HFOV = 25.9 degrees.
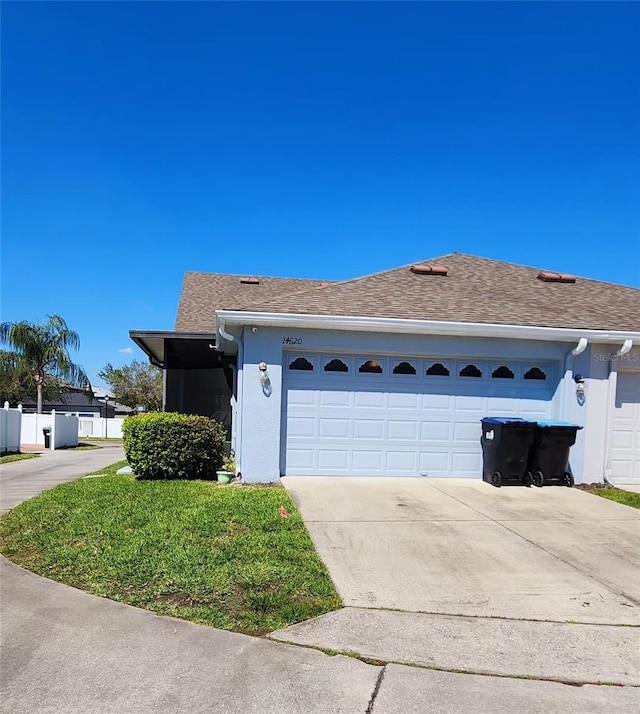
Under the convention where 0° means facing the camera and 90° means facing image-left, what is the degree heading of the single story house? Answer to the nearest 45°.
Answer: approximately 0°

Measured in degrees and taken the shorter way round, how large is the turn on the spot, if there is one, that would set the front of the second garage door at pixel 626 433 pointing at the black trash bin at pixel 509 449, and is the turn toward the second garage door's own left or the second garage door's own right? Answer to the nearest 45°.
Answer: approximately 45° to the second garage door's own right

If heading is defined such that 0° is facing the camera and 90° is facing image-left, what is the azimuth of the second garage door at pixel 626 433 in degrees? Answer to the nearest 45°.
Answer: approximately 0°

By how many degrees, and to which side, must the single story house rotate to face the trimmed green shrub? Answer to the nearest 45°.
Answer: approximately 90° to its right
